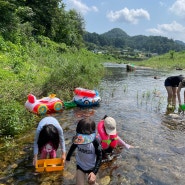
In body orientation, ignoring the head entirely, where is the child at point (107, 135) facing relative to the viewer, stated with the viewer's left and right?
facing the viewer and to the right of the viewer

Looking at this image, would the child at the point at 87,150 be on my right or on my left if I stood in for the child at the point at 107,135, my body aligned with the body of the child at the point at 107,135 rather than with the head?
on my right

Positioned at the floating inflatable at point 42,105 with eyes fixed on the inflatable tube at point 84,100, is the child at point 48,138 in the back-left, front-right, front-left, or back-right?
back-right

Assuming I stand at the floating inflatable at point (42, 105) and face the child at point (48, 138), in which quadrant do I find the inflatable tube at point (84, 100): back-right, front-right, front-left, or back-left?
back-left
